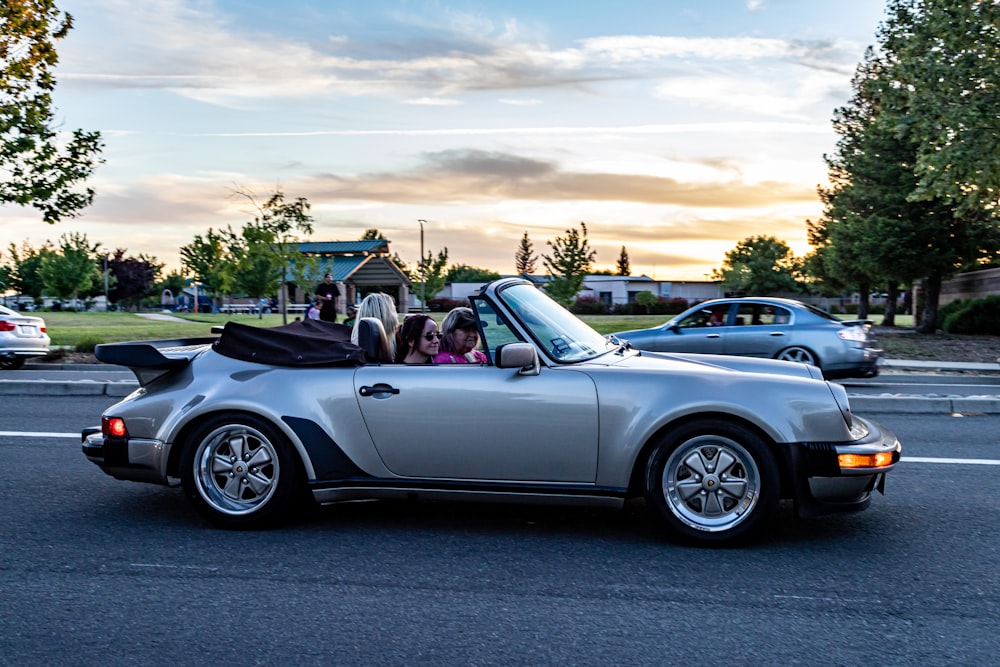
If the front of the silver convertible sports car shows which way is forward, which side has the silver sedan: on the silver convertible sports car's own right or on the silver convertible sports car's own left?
on the silver convertible sports car's own left

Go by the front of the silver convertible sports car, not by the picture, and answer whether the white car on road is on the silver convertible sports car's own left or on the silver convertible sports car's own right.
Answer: on the silver convertible sports car's own left

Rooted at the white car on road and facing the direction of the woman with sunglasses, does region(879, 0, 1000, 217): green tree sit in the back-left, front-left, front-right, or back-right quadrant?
front-left

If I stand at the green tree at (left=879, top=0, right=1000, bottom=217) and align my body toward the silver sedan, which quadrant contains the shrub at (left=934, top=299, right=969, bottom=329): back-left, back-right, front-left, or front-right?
back-right

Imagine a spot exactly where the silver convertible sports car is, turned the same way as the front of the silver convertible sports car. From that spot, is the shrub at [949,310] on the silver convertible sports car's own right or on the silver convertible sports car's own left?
on the silver convertible sports car's own left

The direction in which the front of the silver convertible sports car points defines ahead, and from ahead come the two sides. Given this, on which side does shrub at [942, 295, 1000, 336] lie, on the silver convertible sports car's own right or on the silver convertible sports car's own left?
on the silver convertible sports car's own left

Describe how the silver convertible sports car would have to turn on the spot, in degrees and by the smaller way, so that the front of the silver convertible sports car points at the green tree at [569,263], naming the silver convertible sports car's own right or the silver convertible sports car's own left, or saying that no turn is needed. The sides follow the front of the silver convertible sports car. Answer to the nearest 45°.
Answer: approximately 90° to the silver convertible sports car's own left

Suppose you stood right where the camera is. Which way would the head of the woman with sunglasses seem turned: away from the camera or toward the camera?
toward the camera

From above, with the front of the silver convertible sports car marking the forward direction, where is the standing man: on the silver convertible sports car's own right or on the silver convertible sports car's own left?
on the silver convertible sports car's own left

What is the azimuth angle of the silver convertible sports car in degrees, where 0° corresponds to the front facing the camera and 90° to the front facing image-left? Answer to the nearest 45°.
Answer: approximately 270°
